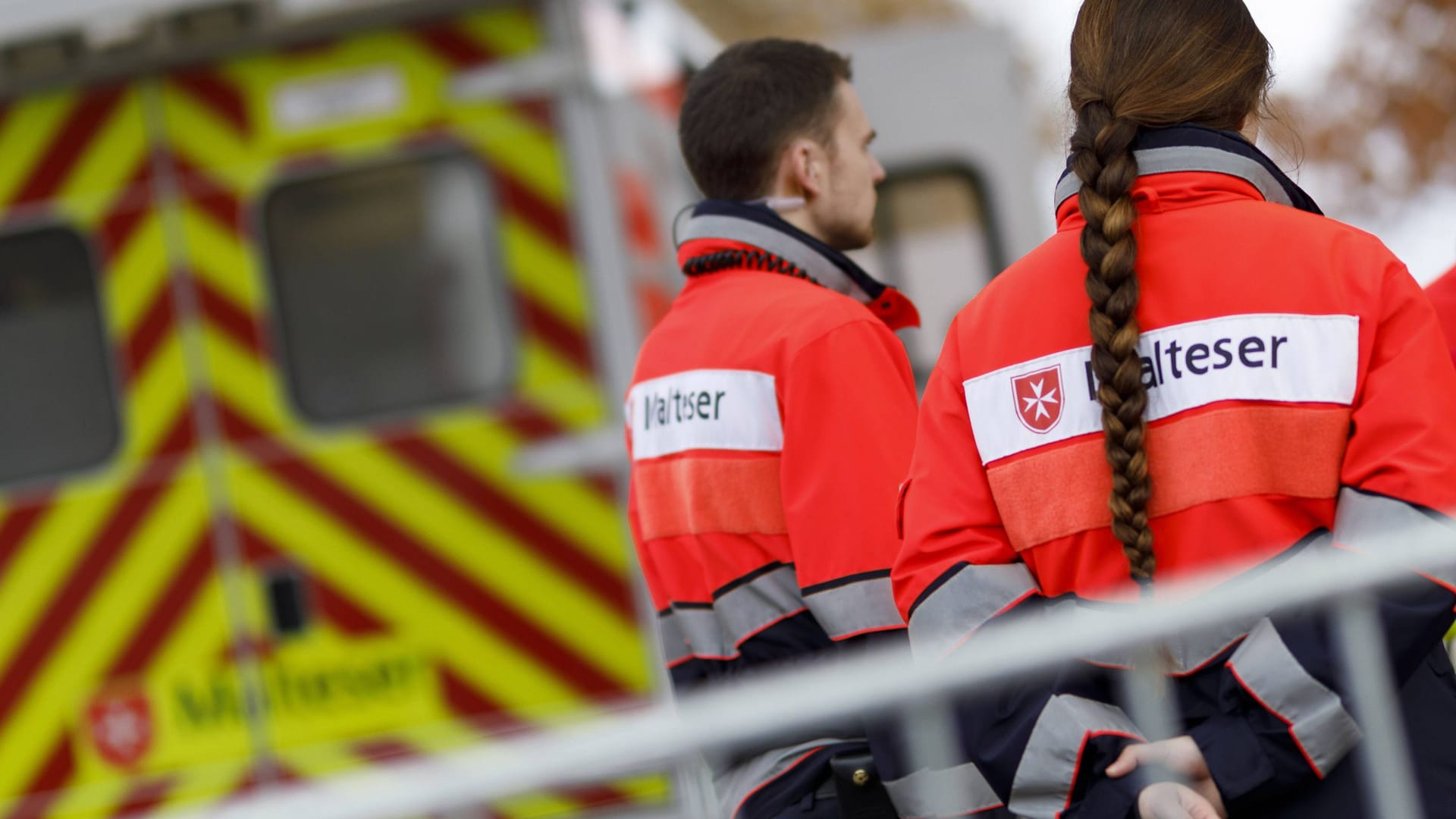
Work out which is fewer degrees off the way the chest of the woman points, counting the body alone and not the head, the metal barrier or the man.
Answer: the man

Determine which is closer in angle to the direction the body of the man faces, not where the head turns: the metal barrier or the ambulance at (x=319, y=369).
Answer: the ambulance

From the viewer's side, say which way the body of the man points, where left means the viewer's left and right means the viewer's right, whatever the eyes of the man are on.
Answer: facing away from the viewer and to the right of the viewer

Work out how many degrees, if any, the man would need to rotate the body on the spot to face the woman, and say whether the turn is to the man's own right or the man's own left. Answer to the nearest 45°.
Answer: approximately 90° to the man's own right

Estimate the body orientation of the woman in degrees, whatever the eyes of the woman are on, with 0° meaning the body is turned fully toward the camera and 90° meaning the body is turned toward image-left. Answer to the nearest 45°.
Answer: approximately 180°

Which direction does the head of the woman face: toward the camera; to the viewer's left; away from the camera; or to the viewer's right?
away from the camera

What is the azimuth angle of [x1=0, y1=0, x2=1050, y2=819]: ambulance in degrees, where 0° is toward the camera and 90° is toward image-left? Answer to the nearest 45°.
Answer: approximately 225°

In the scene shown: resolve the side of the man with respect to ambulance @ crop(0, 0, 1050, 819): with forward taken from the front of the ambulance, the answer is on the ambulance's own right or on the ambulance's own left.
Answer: on the ambulance's own right
